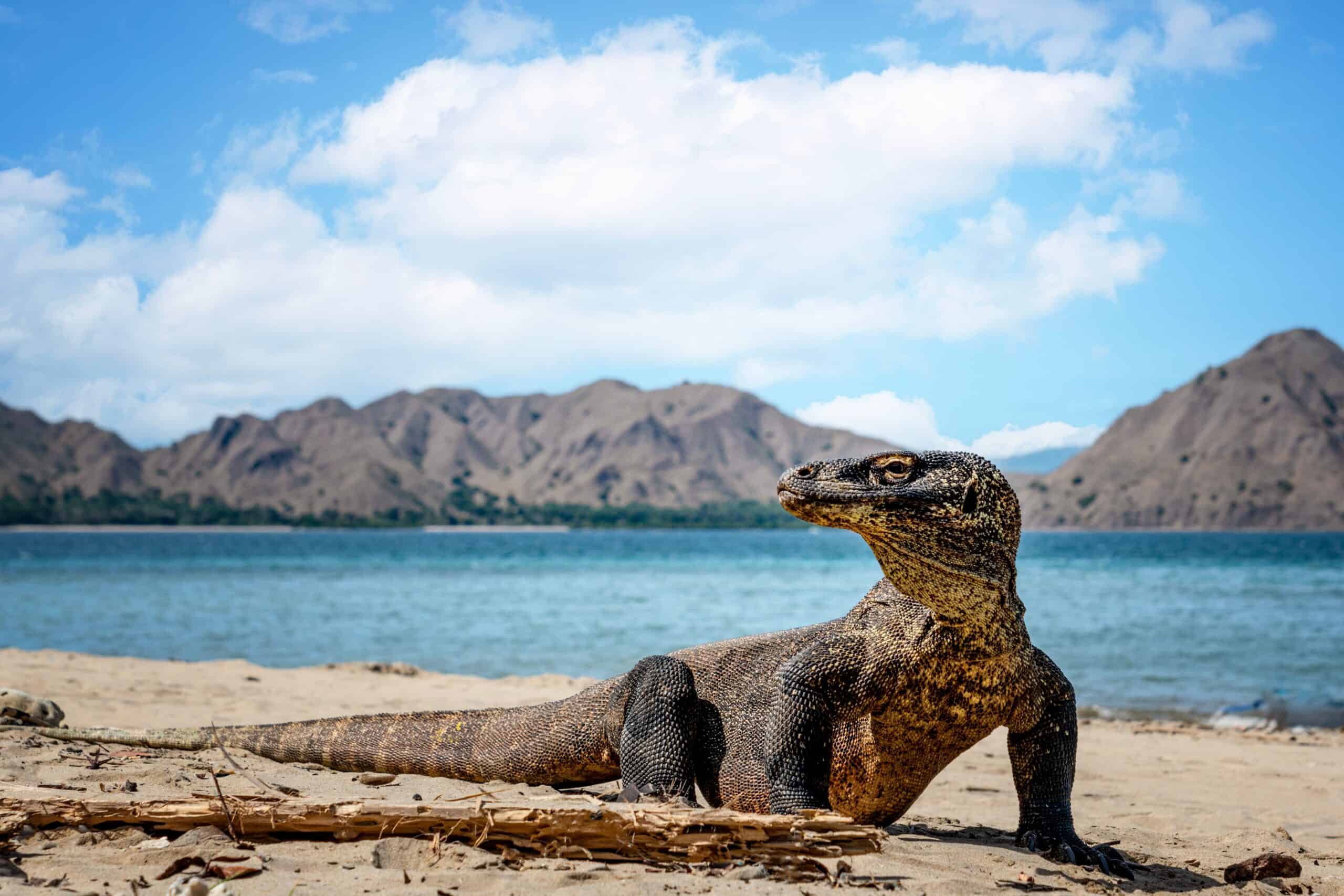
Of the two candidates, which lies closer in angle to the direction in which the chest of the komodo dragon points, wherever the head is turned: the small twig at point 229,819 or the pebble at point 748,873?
the pebble

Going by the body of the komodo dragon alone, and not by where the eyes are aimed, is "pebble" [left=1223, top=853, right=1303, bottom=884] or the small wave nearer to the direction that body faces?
the pebble

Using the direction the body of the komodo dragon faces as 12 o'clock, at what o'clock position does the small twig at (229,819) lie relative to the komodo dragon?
The small twig is roughly at 4 o'clock from the komodo dragon.

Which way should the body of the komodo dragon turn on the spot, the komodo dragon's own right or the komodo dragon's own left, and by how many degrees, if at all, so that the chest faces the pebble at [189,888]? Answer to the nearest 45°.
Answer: approximately 90° to the komodo dragon's own right

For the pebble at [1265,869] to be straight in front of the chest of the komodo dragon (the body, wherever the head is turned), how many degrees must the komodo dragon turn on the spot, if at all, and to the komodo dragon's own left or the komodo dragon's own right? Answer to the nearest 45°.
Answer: approximately 45° to the komodo dragon's own left

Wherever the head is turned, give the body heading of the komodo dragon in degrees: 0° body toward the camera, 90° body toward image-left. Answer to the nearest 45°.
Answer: approximately 315°

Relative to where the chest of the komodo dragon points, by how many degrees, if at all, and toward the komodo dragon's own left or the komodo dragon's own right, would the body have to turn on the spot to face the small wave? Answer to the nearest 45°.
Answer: approximately 90° to the komodo dragon's own left

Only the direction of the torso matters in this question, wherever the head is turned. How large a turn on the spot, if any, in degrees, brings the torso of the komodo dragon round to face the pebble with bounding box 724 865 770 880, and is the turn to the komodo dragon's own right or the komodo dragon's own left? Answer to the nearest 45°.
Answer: approximately 90° to the komodo dragon's own right
